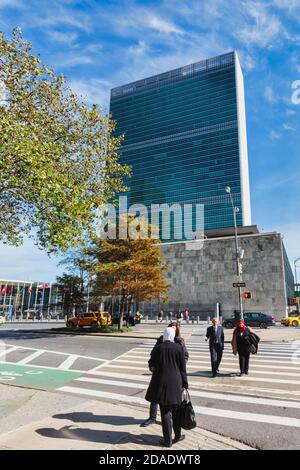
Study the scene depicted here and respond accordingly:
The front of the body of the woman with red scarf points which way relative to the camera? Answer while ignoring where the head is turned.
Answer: toward the camera

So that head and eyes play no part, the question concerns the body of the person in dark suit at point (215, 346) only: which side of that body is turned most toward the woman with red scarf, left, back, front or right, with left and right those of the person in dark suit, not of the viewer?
left

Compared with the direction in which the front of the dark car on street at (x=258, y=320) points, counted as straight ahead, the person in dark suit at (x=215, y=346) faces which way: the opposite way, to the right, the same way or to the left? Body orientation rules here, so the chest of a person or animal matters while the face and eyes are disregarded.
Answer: to the left

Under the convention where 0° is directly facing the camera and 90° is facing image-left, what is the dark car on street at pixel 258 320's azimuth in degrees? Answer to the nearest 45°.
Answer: approximately 90°

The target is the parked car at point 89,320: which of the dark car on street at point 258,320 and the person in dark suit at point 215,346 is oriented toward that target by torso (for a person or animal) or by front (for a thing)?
the dark car on street at point 258,320

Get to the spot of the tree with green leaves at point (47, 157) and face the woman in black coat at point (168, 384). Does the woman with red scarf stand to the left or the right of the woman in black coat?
left

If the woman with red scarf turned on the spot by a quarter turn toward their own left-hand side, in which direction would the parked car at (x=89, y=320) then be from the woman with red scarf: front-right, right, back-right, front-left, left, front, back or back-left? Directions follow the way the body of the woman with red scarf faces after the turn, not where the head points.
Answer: back-left

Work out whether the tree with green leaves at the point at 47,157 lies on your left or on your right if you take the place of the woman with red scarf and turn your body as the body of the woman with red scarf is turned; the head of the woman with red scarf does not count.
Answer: on your right

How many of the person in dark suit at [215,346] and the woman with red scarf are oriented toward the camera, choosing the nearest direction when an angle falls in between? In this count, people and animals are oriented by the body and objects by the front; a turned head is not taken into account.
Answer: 2

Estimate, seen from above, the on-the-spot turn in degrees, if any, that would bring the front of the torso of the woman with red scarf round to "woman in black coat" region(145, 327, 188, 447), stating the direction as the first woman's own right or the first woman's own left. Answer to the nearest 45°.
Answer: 0° — they already face them

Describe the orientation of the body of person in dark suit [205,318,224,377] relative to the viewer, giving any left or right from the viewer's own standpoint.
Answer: facing the viewer

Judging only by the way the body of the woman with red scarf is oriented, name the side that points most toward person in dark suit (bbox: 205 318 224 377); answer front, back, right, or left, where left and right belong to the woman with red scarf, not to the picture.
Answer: right

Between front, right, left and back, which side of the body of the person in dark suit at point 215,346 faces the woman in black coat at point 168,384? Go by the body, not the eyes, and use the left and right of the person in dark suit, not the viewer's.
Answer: front

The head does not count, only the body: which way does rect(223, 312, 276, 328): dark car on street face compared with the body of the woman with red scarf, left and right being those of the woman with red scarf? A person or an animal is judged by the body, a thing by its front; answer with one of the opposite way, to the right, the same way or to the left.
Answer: to the right
